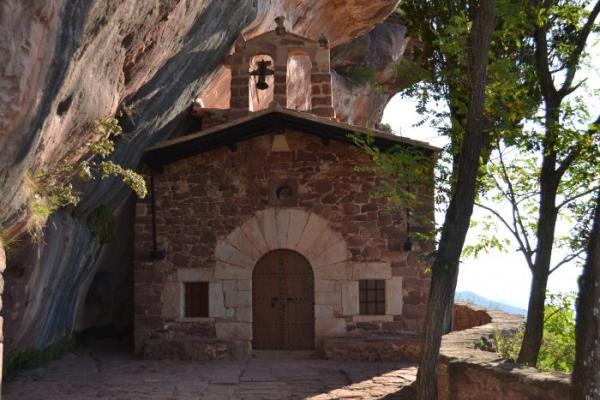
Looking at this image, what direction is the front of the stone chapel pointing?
toward the camera

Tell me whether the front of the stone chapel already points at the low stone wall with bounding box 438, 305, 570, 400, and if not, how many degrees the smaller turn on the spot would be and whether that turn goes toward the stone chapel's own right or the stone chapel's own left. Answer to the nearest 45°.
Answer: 0° — it already faces it

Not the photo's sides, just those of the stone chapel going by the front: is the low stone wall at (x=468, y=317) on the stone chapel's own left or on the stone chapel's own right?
on the stone chapel's own left

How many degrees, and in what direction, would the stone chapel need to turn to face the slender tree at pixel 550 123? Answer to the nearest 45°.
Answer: approximately 45° to its left

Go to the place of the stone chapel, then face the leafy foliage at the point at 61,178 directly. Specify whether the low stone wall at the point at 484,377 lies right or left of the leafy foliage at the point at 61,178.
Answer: left
